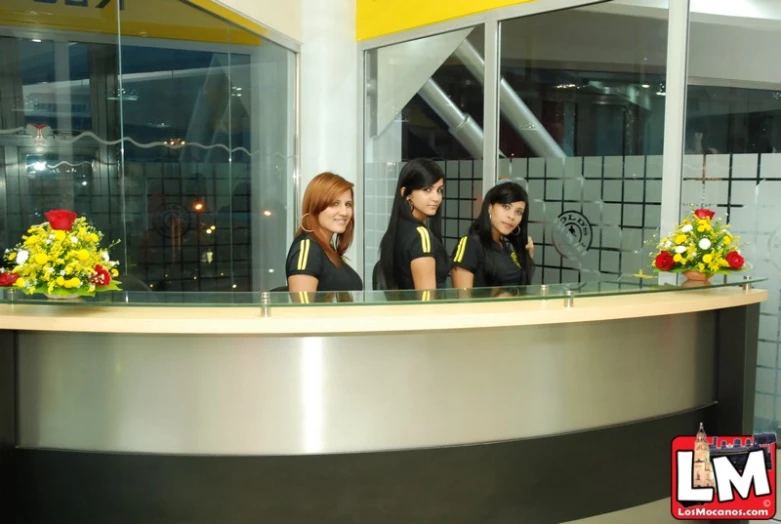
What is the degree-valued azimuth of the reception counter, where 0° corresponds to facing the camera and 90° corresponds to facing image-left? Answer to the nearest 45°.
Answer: approximately 0°

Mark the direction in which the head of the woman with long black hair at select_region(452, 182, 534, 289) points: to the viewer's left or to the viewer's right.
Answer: to the viewer's left

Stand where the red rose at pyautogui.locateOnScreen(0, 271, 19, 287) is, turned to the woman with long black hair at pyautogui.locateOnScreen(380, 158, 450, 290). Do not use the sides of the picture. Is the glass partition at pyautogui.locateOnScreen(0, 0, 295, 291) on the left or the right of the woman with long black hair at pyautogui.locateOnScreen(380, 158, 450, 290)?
left

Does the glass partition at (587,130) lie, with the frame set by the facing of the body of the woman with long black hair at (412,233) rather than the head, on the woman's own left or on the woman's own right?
on the woman's own left

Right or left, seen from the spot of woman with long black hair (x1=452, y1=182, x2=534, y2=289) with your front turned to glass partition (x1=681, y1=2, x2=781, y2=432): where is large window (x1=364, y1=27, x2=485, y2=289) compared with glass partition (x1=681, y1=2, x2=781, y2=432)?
left

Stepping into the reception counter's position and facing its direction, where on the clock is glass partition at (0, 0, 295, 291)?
The glass partition is roughly at 5 o'clock from the reception counter.

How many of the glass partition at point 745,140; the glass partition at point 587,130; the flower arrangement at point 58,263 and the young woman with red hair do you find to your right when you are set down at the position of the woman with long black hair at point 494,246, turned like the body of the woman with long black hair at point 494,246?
2
